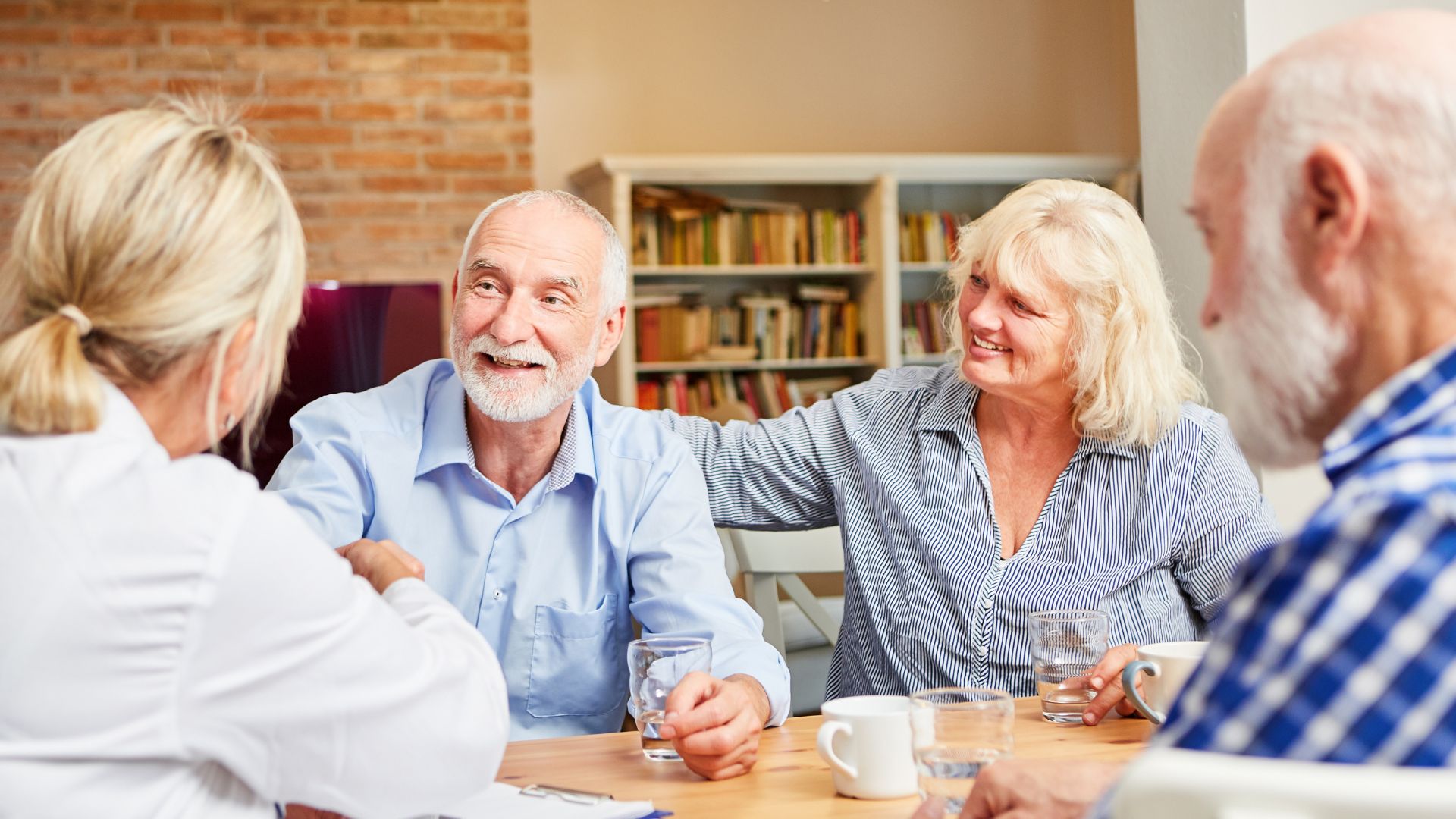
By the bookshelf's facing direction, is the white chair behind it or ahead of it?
ahead

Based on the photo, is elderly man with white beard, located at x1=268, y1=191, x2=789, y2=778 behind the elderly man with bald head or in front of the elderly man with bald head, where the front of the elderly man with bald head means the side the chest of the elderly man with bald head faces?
in front

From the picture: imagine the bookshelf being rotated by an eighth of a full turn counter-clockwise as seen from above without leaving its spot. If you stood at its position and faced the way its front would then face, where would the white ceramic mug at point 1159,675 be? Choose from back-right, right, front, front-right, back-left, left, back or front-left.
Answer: front-right

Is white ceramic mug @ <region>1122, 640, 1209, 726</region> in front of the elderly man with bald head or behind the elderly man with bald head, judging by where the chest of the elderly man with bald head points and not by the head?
in front

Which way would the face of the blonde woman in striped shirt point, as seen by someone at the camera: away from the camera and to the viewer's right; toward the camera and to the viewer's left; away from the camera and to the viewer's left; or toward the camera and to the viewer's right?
toward the camera and to the viewer's left

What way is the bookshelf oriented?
toward the camera

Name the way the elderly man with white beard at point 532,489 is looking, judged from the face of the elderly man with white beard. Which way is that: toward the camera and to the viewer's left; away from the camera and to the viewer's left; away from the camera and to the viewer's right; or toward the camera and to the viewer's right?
toward the camera and to the viewer's left

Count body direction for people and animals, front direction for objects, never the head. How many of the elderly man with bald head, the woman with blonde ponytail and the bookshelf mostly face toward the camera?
1

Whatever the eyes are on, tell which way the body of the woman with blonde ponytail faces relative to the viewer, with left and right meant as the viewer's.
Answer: facing away from the viewer and to the right of the viewer

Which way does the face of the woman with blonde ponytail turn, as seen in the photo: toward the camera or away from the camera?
away from the camera

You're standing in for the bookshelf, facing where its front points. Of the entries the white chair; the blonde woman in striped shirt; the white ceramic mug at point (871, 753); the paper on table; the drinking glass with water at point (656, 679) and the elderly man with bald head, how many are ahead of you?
6

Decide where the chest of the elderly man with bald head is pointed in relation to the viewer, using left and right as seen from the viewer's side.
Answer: facing away from the viewer and to the left of the viewer

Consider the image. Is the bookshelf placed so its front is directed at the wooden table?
yes
